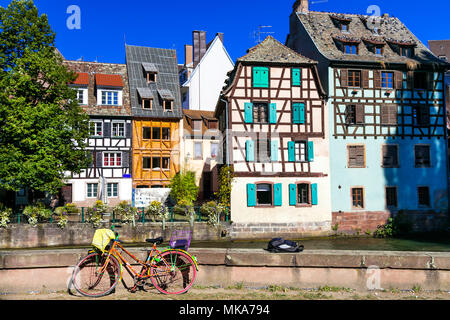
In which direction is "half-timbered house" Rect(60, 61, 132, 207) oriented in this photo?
toward the camera

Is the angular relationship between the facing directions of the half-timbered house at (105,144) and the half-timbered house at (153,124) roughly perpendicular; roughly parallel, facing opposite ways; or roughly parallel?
roughly parallel

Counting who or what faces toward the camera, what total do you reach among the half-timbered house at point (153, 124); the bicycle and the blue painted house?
2

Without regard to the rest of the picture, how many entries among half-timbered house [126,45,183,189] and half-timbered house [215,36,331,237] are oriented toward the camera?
2

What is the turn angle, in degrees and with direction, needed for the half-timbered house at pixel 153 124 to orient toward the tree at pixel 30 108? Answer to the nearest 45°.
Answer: approximately 45° to its right

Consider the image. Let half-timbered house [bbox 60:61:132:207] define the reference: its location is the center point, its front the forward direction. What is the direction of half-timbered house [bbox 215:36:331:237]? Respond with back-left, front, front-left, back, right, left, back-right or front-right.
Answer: front-left

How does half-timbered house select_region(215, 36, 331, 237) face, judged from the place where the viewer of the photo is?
facing the viewer

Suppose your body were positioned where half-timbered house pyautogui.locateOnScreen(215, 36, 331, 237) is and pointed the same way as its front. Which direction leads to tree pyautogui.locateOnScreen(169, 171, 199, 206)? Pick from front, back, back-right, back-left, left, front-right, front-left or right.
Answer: back-right

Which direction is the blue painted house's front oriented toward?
toward the camera
